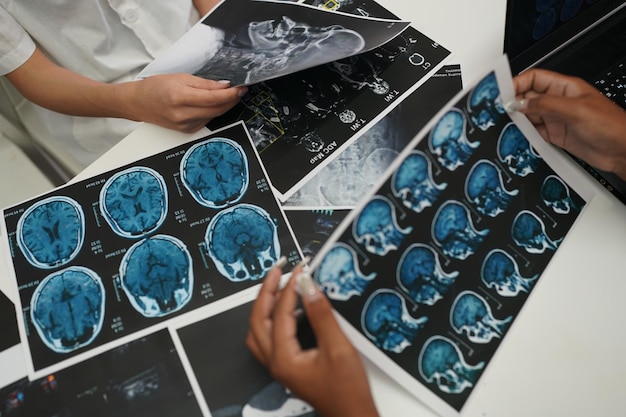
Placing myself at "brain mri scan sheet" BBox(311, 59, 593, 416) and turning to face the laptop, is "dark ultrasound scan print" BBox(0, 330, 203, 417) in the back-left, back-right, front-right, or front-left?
back-left

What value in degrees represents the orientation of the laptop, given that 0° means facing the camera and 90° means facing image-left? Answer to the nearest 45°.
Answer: approximately 315°

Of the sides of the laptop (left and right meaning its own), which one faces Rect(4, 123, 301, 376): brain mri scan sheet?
right

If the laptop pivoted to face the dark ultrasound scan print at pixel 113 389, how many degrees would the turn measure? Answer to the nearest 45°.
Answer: approximately 90° to its right
